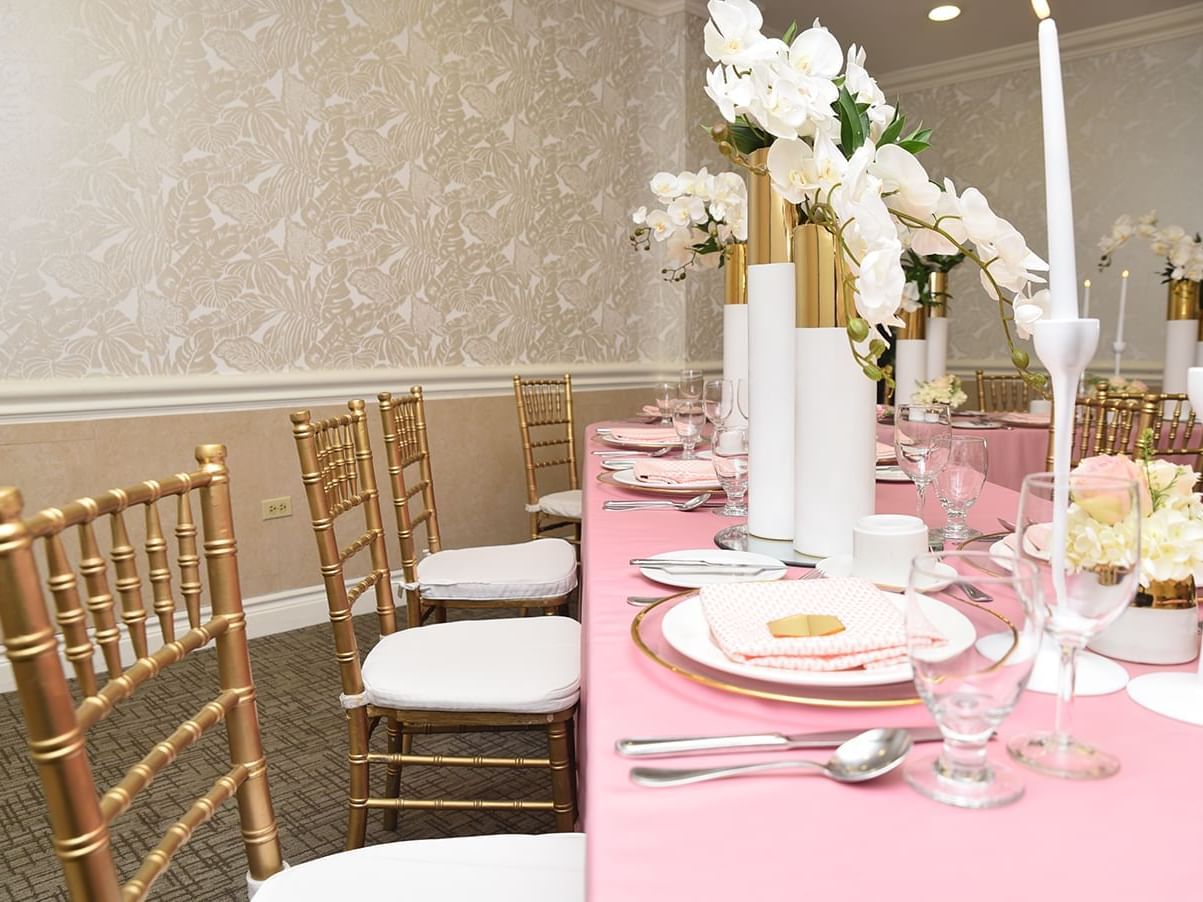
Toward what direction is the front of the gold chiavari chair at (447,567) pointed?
to the viewer's right

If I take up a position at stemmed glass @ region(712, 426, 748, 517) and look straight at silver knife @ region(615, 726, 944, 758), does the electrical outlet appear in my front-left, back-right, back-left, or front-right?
back-right

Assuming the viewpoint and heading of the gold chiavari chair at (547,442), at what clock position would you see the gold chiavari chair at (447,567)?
the gold chiavari chair at (447,567) is roughly at 2 o'clock from the gold chiavari chair at (547,442).

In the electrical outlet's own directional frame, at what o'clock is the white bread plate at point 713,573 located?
The white bread plate is roughly at 1 o'clock from the electrical outlet.

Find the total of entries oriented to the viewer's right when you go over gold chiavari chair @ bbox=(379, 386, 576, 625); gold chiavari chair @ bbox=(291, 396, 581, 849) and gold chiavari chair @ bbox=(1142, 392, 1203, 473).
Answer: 2

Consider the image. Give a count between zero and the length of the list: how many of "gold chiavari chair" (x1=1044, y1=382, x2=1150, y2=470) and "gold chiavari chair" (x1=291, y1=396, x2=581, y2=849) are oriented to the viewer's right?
1

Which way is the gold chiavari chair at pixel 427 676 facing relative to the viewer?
to the viewer's right

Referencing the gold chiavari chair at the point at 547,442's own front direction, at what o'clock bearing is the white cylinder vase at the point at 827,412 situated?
The white cylinder vase is roughly at 1 o'clock from the gold chiavari chair.
